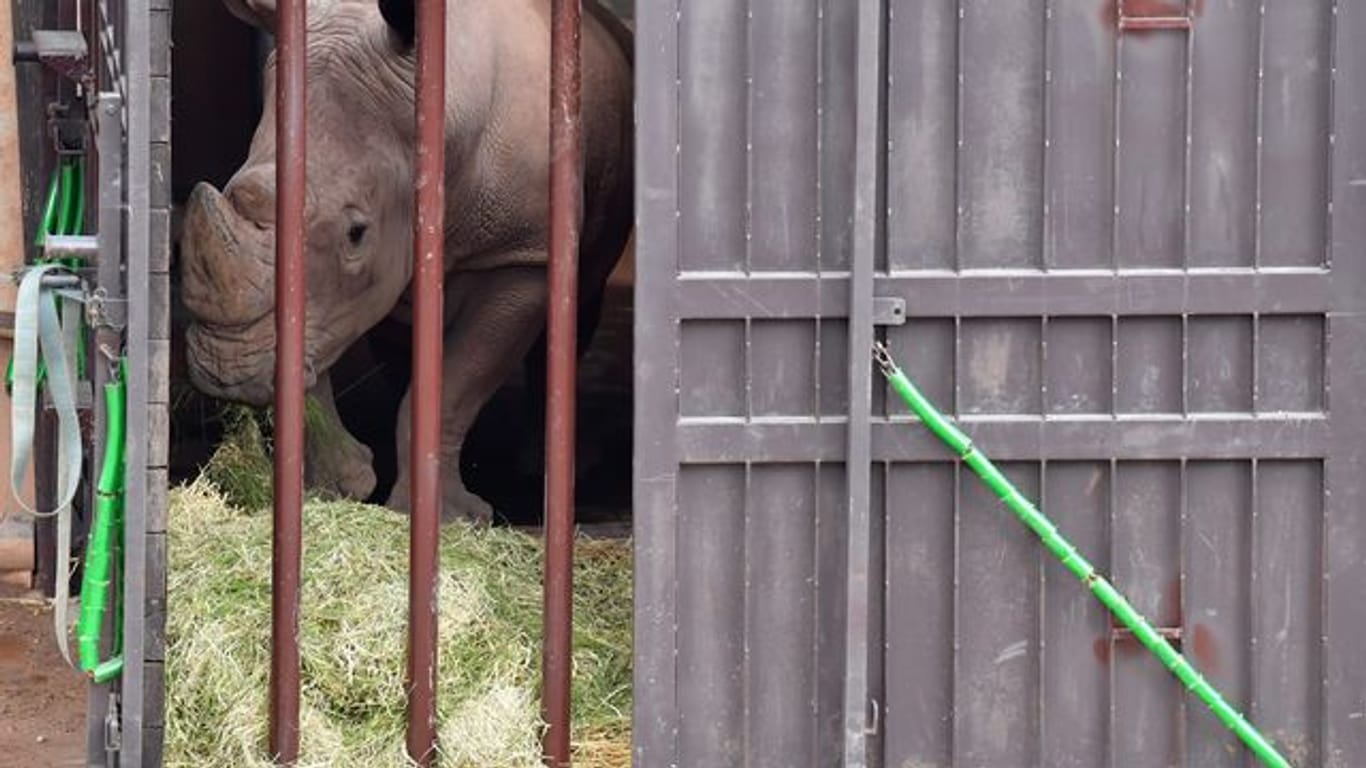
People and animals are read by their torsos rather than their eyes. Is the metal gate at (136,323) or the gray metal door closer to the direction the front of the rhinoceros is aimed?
the metal gate

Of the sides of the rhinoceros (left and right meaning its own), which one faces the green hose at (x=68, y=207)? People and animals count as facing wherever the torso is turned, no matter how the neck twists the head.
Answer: front

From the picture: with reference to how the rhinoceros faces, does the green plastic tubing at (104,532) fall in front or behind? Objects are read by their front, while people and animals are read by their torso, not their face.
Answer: in front

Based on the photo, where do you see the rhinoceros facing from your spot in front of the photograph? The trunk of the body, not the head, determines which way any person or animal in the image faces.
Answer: facing the viewer and to the left of the viewer

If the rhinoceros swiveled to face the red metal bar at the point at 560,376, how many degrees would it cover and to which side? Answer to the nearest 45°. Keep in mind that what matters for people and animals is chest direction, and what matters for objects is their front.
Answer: approximately 45° to its left

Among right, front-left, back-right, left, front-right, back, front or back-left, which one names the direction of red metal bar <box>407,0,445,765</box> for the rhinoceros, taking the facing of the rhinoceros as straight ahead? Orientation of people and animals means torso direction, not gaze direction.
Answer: front-left
